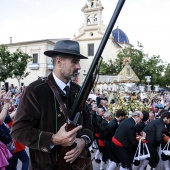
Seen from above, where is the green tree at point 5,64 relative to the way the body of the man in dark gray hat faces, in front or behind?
behind

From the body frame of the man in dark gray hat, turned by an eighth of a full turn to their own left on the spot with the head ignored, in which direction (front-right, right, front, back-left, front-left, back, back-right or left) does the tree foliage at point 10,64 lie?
left

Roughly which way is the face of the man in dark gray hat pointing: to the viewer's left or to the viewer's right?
to the viewer's right

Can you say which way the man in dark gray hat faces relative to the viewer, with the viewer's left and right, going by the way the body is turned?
facing the viewer and to the right of the viewer

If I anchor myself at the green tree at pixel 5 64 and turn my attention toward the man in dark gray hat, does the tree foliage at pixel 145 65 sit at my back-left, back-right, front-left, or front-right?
front-left

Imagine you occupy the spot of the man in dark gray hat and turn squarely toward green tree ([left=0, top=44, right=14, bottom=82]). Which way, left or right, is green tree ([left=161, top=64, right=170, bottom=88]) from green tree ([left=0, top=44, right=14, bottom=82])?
right

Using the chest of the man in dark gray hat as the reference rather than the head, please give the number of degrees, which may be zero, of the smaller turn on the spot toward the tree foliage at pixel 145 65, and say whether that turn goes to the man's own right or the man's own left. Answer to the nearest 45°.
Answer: approximately 135° to the man's own left
